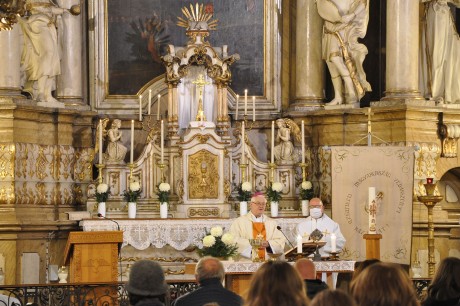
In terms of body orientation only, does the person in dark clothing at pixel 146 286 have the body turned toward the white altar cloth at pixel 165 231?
yes

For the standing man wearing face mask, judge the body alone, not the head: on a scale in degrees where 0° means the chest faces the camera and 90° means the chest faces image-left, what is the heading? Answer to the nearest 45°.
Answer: approximately 0°

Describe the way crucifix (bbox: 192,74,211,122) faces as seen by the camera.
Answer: facing the viewer

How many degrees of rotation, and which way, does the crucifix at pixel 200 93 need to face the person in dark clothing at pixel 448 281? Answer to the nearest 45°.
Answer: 0° — it already faces them

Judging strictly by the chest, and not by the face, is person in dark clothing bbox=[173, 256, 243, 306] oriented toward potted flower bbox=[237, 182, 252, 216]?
yes

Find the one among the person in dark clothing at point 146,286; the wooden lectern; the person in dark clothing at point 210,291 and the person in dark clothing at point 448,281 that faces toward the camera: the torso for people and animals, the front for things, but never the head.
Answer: the wooden lectern

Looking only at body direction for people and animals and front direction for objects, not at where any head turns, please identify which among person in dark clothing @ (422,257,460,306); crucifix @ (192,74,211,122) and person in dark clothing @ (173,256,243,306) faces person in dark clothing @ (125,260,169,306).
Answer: the crucifix

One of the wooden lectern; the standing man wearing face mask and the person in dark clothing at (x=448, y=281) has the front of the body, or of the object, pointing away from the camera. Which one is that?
the person in dark clothing

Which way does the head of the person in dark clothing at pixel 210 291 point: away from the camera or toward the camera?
away from the camera

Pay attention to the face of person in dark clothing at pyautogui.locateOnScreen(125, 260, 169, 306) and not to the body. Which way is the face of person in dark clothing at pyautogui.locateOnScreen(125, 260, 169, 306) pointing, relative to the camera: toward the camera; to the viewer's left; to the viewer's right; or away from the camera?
away from the camera

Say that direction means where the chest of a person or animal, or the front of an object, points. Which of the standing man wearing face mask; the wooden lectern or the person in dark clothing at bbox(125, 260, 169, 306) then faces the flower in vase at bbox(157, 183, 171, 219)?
the person in dark clothing

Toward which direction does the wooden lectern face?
toward the camera

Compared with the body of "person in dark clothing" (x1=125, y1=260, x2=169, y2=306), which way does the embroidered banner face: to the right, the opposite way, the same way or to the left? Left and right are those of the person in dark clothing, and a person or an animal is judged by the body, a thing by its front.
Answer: the opposite way
